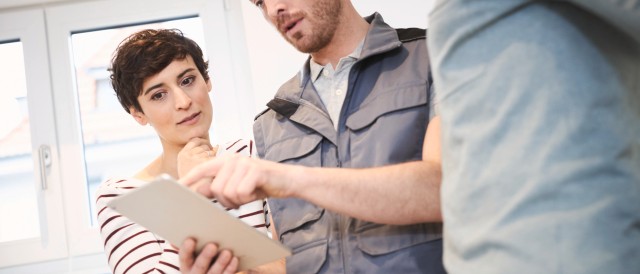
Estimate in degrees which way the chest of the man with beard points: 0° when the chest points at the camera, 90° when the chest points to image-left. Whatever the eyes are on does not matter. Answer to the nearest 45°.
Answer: approximately 45°

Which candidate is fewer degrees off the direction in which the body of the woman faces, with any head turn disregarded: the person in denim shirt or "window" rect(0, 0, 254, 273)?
the person in denim shirt

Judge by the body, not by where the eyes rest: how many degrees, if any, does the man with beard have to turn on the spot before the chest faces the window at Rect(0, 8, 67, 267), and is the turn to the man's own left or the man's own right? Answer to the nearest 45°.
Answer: approximately 90° to the man's own right

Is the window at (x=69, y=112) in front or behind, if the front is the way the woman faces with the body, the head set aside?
behind

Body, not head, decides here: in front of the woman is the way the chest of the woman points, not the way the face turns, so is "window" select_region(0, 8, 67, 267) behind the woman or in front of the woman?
behind

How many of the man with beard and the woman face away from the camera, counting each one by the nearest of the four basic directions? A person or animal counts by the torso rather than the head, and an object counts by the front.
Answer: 0

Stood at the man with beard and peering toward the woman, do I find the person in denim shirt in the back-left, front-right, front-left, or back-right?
back-left

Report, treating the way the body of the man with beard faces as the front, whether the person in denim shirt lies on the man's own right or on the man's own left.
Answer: on the man's own left

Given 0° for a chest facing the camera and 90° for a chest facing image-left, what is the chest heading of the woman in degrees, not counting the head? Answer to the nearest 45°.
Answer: approximately 315°

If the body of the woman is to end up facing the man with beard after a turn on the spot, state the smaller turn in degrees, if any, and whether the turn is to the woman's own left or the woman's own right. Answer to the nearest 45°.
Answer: approximately 90° to the woman's own left

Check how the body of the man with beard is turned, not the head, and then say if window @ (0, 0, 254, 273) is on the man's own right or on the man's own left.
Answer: on the man's own right
